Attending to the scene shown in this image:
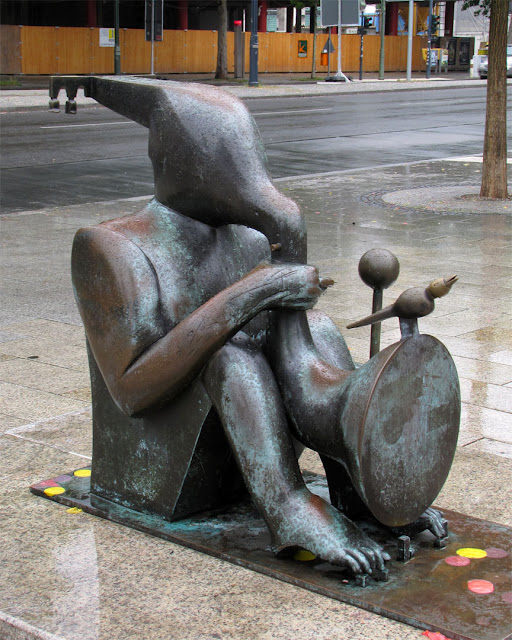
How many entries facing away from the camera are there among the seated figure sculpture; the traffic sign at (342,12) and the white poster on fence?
1

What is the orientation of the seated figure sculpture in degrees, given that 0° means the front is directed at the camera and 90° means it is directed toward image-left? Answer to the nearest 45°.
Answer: approximately 315°

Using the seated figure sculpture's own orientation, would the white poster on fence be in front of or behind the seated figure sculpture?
behind

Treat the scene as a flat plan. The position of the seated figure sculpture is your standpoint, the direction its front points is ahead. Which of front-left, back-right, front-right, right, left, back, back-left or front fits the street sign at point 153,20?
back-left

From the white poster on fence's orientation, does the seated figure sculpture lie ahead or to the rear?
ahead

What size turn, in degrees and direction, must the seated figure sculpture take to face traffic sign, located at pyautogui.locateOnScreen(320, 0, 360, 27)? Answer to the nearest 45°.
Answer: approximately 135° to its left

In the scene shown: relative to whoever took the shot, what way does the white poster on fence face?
facing the viewer

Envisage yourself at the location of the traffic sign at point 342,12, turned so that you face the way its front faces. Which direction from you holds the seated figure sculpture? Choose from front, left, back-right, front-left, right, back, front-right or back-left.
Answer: back

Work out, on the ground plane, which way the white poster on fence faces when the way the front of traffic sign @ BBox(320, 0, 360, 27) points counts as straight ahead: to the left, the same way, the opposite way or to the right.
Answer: the opposite way
